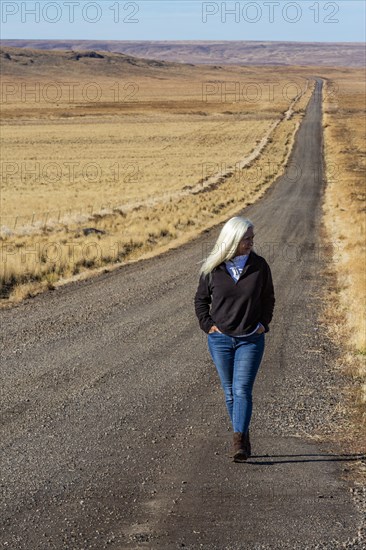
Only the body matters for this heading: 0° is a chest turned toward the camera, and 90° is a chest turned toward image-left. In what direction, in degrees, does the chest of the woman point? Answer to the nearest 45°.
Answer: approximately 0°
